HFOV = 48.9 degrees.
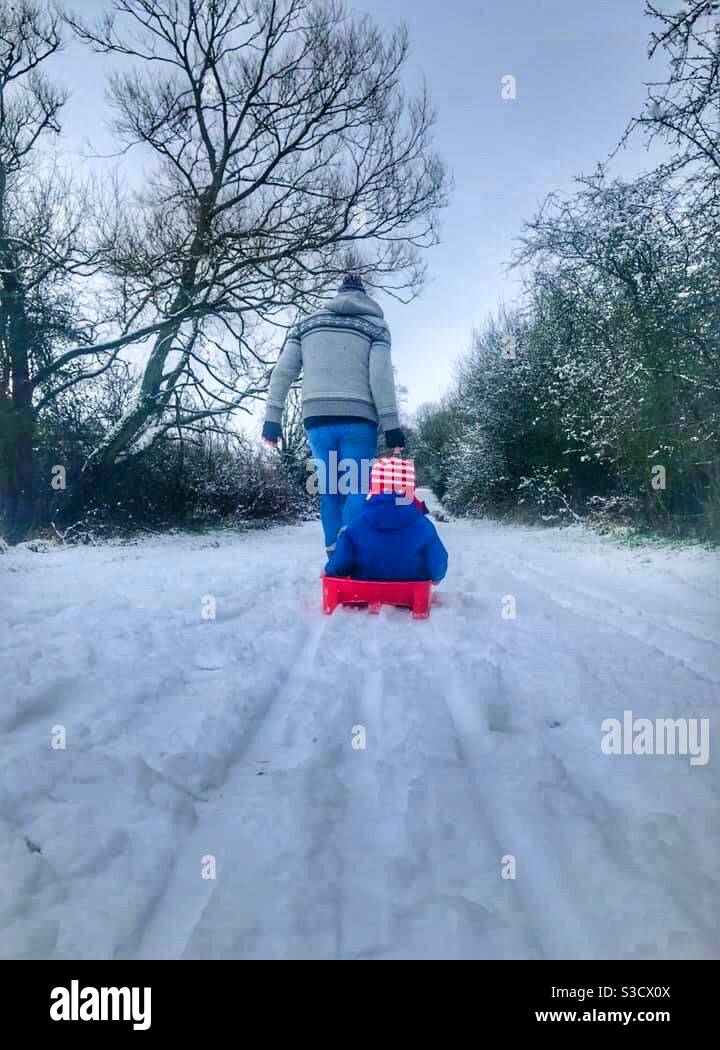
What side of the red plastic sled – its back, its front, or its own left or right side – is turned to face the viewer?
back

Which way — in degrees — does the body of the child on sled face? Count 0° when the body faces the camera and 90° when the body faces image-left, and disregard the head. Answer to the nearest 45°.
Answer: approximately 180°

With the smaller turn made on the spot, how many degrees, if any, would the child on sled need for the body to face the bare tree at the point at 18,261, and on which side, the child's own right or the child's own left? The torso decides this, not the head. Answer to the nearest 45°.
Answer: approximately 45° to the child's own left

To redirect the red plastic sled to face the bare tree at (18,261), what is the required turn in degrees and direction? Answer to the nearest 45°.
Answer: approximately 45° to its left

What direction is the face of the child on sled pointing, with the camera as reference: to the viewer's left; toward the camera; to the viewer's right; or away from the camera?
away from the camera
